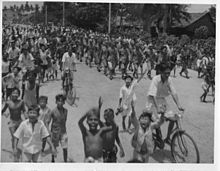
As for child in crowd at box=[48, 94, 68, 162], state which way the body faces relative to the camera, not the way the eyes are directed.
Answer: toward the camera

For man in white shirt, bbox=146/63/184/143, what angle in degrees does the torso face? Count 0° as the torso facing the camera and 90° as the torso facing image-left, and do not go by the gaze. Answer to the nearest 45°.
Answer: approximately 315°

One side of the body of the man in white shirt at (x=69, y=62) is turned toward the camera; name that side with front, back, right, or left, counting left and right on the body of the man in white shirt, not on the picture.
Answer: front

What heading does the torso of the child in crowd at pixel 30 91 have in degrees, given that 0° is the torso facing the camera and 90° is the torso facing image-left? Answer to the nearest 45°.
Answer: approximately 0°

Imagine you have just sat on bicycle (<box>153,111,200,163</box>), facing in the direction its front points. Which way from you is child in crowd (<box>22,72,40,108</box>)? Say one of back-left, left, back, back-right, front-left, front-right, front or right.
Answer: back-right

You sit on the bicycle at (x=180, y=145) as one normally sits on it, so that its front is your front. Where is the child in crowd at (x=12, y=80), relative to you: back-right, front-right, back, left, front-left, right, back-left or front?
back-right

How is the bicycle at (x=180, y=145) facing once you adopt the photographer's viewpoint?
facing the viewer and to the right of the viewer

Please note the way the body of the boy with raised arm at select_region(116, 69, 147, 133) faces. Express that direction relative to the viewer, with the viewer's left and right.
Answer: facing the viewer

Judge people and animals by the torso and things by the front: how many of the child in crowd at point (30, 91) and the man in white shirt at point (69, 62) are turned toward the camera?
2
